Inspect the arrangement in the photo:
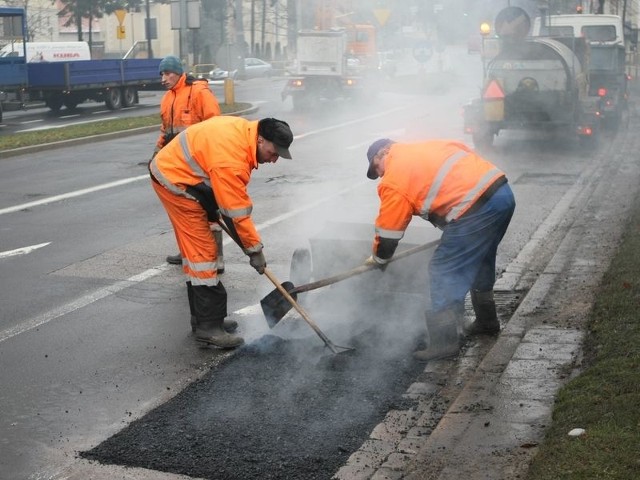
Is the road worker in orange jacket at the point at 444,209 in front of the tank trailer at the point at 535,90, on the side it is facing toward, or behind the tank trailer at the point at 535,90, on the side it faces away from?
behind

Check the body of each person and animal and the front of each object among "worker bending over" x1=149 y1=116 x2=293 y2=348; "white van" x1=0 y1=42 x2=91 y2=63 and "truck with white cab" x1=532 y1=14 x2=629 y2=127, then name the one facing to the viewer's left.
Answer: the white van

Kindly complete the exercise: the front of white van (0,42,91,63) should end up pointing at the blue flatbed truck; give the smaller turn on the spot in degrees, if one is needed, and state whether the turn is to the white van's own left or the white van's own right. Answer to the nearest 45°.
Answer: approximately 90° to the white van's own left

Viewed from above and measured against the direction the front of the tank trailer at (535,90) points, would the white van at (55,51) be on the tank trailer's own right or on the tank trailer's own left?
on the tank trailer's own left

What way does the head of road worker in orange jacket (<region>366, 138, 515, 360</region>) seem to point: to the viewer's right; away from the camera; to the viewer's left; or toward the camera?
to the viewer's left

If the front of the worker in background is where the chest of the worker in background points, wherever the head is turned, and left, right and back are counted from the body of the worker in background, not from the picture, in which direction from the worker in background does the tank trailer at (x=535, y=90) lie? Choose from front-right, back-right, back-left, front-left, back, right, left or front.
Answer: back

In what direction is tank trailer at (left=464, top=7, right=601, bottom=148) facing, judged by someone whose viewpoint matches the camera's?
facing away from the viewer

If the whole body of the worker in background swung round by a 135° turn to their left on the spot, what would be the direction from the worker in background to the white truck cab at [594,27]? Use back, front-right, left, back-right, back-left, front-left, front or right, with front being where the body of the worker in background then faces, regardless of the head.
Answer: front-left

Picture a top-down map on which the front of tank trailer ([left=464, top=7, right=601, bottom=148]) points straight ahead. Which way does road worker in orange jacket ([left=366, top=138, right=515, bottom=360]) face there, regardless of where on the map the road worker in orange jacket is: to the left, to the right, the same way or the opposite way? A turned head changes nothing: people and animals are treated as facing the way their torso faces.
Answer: to the left

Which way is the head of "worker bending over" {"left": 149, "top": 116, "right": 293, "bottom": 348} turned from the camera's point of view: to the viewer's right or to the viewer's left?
to the viewer's right

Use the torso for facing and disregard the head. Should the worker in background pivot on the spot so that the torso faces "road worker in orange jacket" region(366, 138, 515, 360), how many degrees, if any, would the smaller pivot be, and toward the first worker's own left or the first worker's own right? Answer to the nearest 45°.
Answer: approximately 90° to the first worker's own left

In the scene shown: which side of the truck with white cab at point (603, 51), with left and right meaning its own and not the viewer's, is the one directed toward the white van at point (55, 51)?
left

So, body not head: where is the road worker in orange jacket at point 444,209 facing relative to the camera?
to the viewer's left

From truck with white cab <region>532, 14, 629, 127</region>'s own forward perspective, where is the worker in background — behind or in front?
behind

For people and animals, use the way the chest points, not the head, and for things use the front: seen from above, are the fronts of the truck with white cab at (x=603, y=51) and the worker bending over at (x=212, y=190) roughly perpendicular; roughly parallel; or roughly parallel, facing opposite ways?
roughly perpendicular

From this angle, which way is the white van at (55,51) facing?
to the viewer's left
